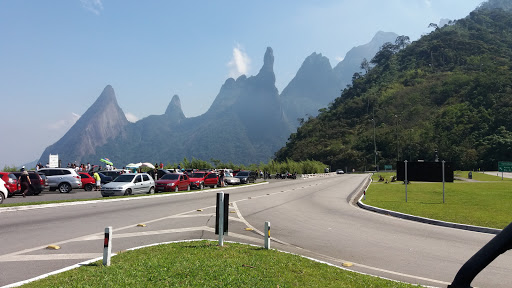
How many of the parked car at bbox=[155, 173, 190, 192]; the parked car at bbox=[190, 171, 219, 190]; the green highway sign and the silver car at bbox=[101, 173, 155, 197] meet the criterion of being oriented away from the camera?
0

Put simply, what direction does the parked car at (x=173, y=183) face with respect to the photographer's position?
facing the viewer and to the left of the viewer

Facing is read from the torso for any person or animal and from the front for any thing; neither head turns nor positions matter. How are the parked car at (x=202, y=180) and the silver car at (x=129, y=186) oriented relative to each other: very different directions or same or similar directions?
same or similar directions

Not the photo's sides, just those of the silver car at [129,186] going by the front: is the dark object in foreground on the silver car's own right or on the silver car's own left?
on the silver car's own left

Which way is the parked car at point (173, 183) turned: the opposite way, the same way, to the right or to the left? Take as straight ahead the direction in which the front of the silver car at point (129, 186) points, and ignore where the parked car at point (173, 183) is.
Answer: the same way

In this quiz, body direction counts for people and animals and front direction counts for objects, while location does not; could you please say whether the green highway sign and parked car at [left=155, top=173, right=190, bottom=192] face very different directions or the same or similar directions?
same or similar directions

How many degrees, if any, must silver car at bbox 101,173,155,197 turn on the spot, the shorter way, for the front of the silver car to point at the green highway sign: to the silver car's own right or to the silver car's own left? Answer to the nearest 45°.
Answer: approximately 135° to the silver car's own left

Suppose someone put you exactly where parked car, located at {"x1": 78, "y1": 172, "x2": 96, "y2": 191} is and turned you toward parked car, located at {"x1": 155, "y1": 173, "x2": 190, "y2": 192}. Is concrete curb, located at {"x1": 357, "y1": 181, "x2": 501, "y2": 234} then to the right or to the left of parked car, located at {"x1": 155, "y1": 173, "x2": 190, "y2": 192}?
right

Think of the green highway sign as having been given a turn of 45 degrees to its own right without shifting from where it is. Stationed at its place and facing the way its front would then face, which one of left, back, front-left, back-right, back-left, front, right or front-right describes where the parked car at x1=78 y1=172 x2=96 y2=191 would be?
front

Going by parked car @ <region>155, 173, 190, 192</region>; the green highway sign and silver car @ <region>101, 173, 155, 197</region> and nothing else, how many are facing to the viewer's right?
0

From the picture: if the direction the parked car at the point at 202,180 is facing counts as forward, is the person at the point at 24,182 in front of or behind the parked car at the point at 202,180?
in front

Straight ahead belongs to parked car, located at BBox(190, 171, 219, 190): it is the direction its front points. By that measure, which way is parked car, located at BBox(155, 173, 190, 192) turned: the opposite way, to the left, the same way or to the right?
the same way

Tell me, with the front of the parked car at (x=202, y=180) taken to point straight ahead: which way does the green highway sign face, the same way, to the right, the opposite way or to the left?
the same way

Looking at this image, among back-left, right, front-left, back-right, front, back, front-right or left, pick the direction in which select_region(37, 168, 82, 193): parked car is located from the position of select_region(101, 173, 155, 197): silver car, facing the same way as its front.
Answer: right

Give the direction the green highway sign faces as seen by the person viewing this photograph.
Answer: facing the viewer

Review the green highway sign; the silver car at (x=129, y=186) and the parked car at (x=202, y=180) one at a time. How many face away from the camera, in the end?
0

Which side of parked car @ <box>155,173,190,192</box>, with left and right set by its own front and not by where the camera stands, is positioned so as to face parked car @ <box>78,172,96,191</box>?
right

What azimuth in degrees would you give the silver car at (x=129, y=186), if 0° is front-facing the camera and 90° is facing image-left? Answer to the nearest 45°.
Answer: approximately 45°
